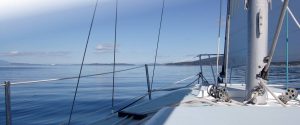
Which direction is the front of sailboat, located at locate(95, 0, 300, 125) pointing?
away from the camera
